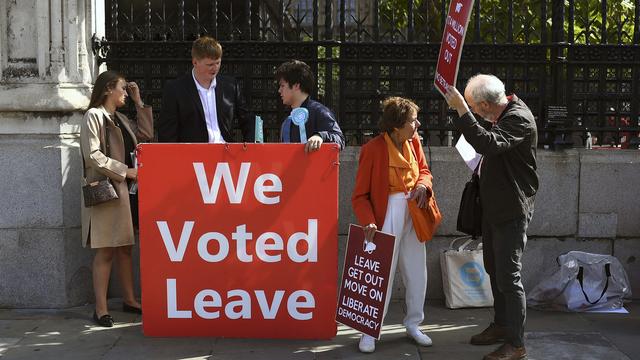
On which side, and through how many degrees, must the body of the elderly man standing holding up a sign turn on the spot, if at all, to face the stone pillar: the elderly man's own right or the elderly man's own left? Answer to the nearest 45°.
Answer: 0° — they already face it

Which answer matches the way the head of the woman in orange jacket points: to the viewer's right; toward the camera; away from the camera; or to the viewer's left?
to the viewer's right

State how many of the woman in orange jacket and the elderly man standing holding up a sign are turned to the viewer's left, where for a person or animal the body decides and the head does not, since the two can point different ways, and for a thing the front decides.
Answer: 1

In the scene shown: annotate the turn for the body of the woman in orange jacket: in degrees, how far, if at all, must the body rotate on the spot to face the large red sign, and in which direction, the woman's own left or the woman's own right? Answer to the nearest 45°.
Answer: approximately 135° to the woman's own right

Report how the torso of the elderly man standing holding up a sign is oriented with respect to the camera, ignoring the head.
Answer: to the viewer's left

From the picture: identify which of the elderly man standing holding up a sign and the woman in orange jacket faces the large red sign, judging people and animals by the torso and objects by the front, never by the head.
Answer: the elderly man standing holding up a sign

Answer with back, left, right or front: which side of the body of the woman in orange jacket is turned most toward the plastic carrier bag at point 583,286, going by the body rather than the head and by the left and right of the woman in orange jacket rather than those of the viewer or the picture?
left
